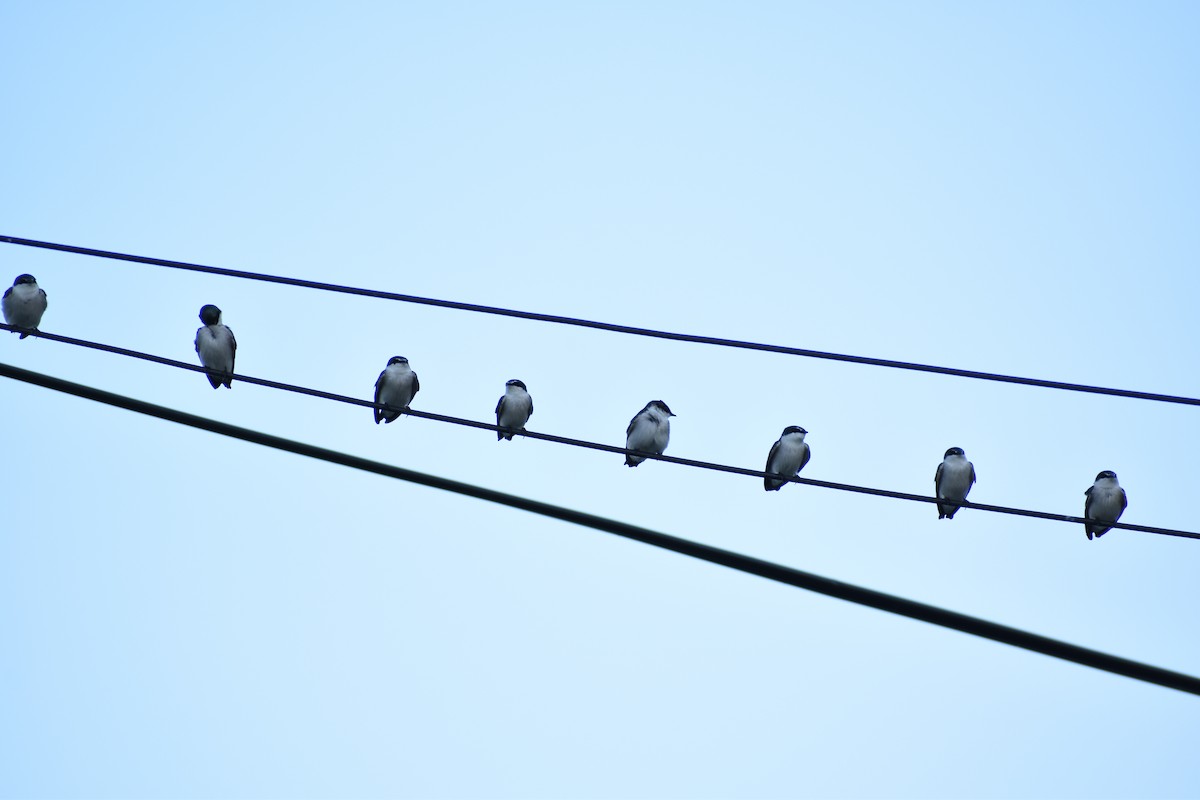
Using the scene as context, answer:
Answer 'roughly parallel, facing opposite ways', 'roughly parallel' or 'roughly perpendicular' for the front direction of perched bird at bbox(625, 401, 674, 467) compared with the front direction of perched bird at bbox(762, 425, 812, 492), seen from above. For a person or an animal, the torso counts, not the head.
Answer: roughly parallel

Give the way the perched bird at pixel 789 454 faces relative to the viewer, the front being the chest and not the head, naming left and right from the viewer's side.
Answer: facing the viewer and to the right of the viewer

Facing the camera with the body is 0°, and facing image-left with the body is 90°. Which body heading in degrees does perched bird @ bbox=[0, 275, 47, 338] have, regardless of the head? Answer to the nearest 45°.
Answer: approximately 0°

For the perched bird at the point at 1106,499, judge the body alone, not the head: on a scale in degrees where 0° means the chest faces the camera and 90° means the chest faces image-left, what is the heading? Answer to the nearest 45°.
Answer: approximately 315°
